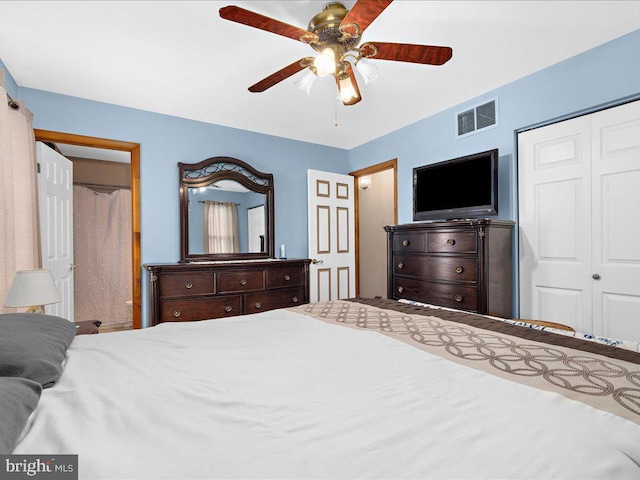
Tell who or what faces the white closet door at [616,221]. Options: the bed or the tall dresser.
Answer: the bed

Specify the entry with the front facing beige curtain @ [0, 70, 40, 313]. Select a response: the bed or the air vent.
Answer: the air vent

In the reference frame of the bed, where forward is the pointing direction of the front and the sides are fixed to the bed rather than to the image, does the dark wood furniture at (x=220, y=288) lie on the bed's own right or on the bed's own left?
on the bed's own left

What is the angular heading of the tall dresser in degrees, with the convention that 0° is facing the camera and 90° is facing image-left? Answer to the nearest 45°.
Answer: approximately 45°

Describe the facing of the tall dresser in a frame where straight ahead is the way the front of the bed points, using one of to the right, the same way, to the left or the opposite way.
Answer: the opposite way

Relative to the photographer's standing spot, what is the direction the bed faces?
facing away from the viewer and to the right of the viewer

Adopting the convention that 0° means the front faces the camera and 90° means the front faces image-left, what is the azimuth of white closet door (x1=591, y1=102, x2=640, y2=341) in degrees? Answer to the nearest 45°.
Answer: approximately 45°

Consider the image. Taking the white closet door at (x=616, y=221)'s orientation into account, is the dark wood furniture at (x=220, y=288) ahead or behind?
ahead

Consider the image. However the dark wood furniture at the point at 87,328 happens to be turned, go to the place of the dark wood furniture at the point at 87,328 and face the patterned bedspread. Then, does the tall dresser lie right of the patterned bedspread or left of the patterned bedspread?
left

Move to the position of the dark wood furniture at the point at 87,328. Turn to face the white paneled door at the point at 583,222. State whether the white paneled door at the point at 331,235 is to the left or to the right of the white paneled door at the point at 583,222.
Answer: left

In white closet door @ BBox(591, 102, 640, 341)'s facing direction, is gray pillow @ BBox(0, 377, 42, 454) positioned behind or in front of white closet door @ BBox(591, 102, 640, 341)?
in front
